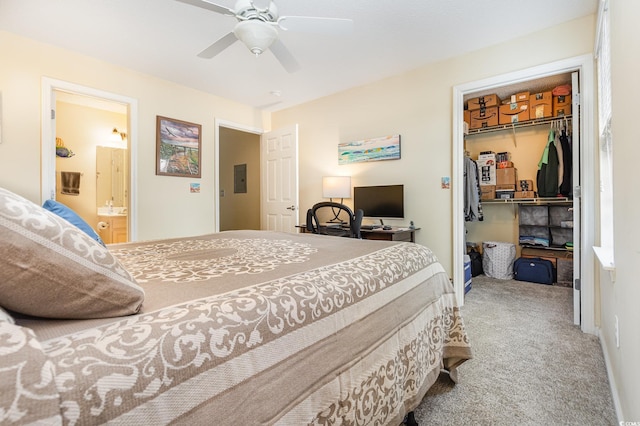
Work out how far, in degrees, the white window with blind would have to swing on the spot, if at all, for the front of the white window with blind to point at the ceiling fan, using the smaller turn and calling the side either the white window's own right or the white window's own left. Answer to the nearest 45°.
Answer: approximately 45° to the white window's own left

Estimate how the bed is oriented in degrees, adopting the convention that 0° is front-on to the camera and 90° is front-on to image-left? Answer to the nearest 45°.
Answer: approximately 225°

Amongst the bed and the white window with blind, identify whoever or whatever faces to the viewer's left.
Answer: the white window with blind

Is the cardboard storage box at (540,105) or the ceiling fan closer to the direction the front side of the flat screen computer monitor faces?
the ceiling fan

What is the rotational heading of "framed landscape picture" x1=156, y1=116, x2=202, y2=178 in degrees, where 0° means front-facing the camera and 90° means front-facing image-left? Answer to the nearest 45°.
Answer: approximately 315°

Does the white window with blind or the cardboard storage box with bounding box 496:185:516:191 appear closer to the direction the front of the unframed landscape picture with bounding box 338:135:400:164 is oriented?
the white window with blind

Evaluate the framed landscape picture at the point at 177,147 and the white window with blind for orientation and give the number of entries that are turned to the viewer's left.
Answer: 1

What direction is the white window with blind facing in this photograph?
to the viewer's left

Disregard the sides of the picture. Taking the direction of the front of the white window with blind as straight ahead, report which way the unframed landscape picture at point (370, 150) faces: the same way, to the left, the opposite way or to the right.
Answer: to the left
